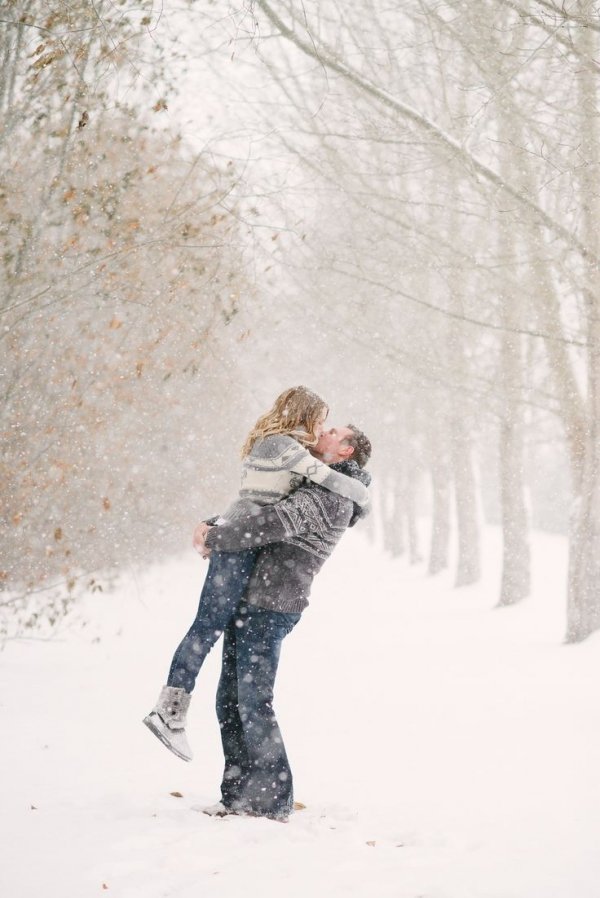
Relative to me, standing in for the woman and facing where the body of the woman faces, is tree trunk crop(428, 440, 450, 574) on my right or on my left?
on my left

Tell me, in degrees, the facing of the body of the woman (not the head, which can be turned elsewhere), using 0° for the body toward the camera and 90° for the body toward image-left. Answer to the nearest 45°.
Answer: approximately 270°

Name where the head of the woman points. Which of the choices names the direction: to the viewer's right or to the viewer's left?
to the viewer's right

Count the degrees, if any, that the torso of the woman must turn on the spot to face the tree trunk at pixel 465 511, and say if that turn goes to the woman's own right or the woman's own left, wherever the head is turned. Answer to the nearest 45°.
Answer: approximately 90° to the woman's own left

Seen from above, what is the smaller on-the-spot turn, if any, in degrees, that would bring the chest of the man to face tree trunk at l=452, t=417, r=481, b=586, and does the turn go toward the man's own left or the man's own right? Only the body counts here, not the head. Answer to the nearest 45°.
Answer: approximately 90° to the man's own right

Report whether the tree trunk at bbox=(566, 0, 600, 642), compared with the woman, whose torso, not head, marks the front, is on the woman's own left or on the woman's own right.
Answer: on the woman's own left

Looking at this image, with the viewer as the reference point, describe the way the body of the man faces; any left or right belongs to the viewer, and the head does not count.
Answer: facing to the left of the viewer

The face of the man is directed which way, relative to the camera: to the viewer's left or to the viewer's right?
to the viewer's left

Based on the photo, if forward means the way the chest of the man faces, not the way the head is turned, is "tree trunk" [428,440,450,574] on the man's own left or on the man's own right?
on the man's own right
